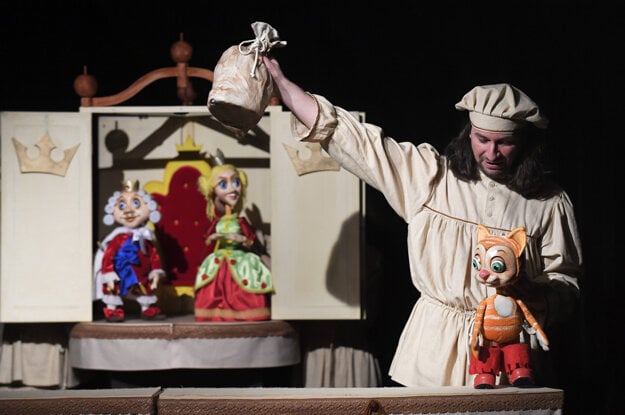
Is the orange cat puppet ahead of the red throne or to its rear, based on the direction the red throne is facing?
ahead

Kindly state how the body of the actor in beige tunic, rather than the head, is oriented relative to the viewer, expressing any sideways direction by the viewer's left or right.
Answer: facing the viewer

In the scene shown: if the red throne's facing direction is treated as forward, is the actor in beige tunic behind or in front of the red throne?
in front

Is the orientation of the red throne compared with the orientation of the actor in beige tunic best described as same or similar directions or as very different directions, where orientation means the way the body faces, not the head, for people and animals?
same or similar directions

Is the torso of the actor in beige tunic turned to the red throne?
no

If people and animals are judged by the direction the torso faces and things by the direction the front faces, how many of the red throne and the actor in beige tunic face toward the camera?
2

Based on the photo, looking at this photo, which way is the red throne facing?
toward the camera
